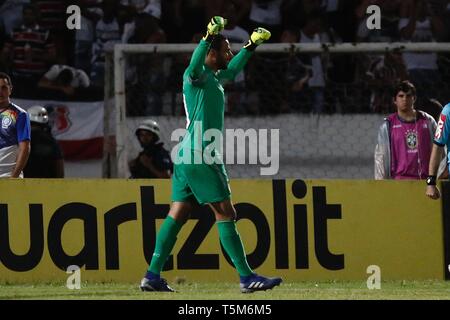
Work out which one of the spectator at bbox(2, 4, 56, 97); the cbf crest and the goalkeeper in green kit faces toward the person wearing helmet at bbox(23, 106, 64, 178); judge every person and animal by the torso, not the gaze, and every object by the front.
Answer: the spectator

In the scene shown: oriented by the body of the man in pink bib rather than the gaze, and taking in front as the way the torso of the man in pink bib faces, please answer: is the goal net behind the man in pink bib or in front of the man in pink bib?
behind

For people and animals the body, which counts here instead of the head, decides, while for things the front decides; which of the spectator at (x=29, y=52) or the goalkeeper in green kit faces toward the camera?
the spectator

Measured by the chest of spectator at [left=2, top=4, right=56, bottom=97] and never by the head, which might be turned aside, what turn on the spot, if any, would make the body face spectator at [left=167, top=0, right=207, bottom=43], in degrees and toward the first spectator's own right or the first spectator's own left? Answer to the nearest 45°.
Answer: approximately 90° to the first spectator's own left

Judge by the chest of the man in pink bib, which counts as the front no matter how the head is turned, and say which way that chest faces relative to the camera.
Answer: toward the camera

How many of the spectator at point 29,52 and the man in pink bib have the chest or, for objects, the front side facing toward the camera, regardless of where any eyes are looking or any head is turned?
2

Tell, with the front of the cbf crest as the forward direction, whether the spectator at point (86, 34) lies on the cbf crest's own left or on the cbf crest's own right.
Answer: on the cbf crest's own right

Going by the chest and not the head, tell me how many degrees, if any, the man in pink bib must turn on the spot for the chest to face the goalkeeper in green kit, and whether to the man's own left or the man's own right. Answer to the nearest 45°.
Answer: approximately 45° to the man's own right

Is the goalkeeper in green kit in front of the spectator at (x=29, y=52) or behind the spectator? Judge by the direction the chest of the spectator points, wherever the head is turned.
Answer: in front
